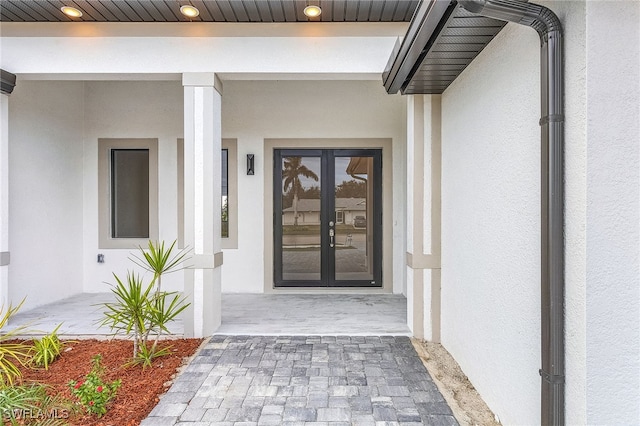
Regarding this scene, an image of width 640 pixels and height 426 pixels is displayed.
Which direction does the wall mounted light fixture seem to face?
toward the camera

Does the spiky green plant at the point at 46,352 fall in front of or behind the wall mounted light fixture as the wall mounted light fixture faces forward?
in front

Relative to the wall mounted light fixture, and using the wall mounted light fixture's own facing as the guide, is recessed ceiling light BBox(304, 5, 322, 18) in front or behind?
in front

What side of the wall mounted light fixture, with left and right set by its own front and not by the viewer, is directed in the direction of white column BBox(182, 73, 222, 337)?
front

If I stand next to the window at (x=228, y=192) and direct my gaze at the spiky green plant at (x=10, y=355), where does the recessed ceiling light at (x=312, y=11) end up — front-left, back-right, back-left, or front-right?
front-left

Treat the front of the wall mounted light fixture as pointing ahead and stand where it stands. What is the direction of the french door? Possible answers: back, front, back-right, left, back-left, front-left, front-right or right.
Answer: left

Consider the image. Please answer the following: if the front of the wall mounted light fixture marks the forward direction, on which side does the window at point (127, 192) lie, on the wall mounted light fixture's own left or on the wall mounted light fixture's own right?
on the wall mounted light fixture's own right

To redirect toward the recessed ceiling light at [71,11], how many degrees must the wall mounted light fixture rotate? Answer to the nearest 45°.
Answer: approximately 45° to its right

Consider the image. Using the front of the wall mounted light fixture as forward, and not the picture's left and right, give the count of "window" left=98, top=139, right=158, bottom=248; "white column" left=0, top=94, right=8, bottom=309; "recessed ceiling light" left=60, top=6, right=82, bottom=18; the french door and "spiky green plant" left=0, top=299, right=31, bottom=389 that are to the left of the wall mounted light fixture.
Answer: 1

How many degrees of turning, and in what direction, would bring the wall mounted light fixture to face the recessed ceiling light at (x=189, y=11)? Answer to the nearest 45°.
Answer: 0° — it already faces it

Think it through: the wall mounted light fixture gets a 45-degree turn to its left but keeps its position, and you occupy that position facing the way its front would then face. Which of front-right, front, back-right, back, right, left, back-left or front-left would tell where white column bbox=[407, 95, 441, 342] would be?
front

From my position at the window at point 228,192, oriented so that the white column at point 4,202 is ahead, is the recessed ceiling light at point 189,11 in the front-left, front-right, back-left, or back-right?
front-left

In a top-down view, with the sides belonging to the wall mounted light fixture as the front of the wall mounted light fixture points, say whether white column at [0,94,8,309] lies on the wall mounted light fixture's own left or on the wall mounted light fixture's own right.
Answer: on the wall mounted light fixture's own right
